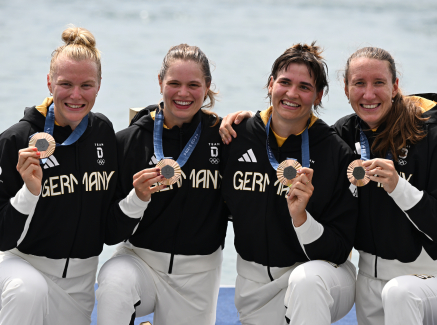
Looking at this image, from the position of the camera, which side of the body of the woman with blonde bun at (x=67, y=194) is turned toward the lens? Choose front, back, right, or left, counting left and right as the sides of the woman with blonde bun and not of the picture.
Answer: front

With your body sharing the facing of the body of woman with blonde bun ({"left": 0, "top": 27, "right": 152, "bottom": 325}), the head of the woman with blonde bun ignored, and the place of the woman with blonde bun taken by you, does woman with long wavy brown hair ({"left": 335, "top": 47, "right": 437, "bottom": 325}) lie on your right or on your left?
on your left
